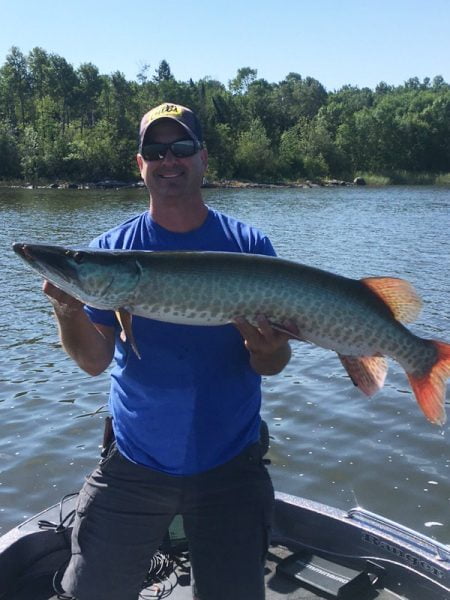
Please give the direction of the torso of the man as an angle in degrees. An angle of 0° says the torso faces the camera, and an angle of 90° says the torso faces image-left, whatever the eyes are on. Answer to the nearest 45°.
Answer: approximately 0°
